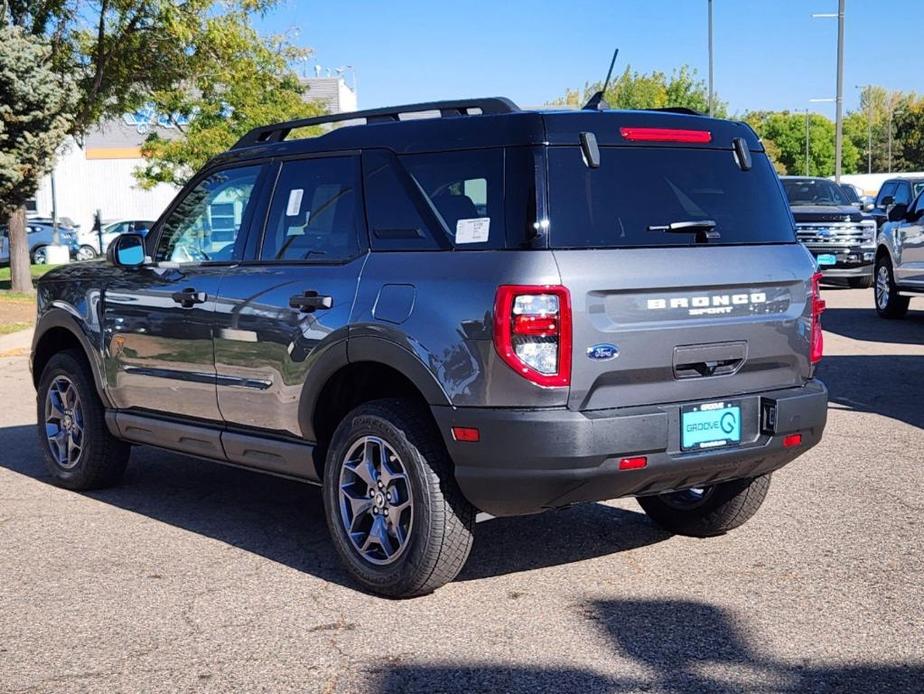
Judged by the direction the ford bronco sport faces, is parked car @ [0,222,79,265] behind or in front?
in front

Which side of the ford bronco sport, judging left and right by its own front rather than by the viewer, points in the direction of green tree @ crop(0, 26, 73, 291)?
front

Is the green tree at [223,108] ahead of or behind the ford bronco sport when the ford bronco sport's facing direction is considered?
ahead

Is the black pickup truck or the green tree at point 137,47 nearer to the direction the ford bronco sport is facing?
the green tree

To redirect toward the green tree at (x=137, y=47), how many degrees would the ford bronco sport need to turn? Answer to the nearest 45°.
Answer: approximately 45° to its right

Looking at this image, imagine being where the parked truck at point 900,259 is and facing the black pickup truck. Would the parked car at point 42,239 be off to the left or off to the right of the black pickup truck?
left

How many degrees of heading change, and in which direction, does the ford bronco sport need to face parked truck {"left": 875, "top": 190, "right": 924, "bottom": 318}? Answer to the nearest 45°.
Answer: approximately 90° to its right

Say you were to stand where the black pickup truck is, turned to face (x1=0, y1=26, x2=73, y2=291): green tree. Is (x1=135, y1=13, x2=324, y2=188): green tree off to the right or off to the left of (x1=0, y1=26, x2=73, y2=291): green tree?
right

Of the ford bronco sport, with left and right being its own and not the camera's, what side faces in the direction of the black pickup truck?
right

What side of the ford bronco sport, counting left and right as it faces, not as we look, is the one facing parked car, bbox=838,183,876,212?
right

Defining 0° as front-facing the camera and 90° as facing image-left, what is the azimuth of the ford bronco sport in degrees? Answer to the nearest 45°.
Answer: approximately 135°

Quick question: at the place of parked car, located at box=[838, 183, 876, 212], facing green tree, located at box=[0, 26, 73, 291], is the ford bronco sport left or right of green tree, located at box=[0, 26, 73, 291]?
left
